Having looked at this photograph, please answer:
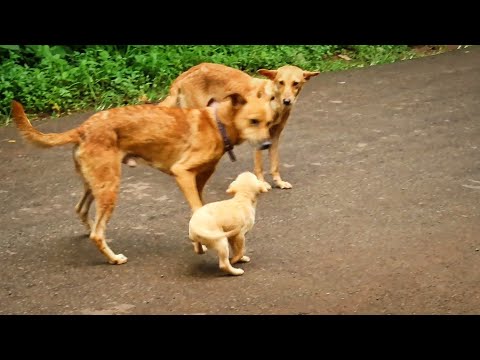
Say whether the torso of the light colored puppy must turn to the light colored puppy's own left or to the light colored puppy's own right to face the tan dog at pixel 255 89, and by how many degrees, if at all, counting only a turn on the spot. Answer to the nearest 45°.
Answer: approximately 45° to the light colored puppy's own left

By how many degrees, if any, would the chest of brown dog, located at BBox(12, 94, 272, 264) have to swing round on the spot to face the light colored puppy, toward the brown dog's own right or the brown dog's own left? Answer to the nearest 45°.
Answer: approximately 45° to the brown dog's own right

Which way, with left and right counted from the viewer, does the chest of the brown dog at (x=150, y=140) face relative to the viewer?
facing to the right of the viewer

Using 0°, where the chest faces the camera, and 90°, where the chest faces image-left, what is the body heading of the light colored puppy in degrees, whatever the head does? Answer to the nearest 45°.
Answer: approximately 225°

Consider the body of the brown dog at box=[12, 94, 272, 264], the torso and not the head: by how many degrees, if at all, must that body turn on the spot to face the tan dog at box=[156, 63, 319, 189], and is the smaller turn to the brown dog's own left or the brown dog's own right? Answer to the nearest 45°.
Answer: approximately 45° to the brown dog's own left

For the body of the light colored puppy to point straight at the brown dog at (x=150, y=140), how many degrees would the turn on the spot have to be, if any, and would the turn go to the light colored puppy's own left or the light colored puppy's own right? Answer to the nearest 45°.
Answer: approximately 90° to the light colored puppy's own left

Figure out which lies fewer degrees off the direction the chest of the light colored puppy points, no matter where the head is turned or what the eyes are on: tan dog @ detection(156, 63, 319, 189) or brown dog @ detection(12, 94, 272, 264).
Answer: the tan dog
